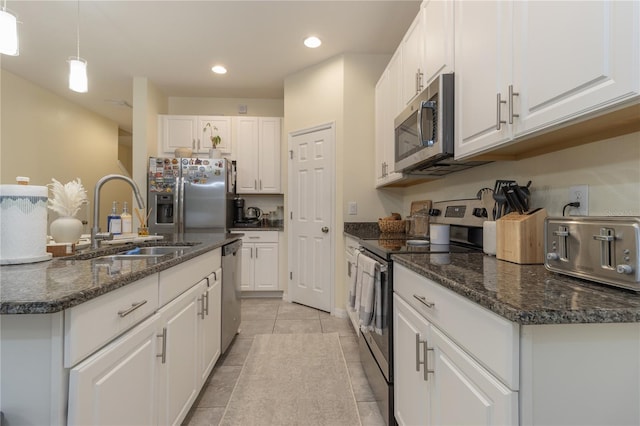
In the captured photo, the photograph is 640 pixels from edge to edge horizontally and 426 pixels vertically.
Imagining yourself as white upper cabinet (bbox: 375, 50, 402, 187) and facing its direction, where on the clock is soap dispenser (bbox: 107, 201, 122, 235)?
The soap dispenser is roughly at 11 o'clock from the white upper cabinet.

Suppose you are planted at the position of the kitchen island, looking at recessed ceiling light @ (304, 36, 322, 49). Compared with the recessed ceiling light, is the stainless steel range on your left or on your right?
right

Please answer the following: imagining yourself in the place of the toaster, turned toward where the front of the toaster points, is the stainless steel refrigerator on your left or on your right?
on your right

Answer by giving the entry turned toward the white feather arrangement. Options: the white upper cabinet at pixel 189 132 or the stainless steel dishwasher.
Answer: the white upper cabinet

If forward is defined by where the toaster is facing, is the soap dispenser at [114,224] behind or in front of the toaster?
in front

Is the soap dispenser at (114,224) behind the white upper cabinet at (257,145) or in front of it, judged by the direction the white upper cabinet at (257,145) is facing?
in front

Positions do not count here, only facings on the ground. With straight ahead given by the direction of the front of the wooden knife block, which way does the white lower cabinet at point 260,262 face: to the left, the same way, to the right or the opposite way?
to the left

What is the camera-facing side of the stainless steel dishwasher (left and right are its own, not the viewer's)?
right

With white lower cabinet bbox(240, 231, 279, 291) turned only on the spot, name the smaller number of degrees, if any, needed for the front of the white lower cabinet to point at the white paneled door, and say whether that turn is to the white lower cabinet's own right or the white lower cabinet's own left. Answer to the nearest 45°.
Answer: approximately 45° to the white lower cabinet's own left

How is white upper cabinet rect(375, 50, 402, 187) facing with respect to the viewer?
to the viewer's left

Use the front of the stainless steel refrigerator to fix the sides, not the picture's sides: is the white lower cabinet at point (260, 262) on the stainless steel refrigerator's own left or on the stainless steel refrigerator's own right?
on the stainless steel refrigerator's own left

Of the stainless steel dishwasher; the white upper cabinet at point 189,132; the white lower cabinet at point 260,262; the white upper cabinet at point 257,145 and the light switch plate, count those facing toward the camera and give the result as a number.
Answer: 4
